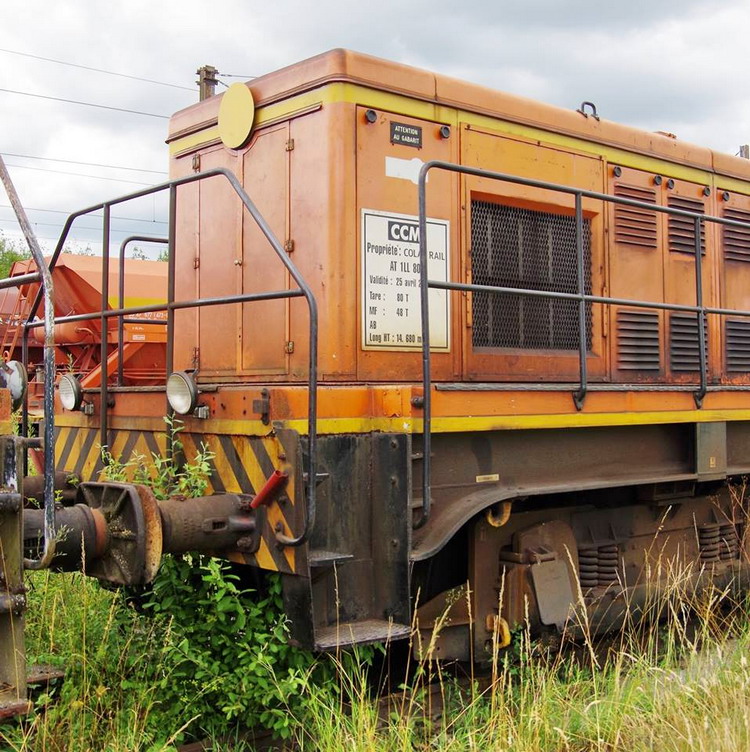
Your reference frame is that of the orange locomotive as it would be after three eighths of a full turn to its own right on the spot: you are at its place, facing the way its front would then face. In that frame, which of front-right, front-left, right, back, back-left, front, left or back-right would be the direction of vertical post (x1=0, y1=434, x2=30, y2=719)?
back-left

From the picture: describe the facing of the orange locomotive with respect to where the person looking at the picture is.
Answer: facing the viewer and to the left of the viewer

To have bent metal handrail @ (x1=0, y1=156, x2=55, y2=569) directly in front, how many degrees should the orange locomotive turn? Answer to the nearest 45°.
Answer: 0° — it already faces it
